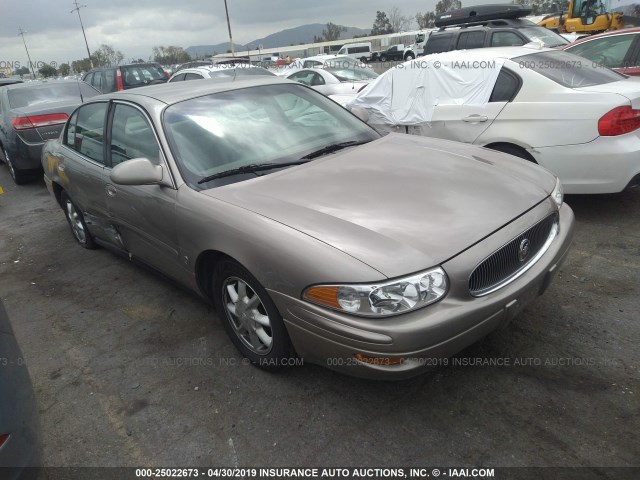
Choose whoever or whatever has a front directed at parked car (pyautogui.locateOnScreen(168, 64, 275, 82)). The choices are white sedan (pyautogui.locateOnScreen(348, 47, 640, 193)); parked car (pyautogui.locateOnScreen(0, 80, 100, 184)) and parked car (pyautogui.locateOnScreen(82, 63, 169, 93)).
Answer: the white sedan

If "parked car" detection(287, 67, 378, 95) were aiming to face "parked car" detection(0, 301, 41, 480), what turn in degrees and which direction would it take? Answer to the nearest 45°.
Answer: approximately 135° to its left

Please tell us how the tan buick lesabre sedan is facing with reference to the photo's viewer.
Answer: facing the viewer and to the right of the viewer

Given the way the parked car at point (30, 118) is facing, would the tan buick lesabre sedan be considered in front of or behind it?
behind

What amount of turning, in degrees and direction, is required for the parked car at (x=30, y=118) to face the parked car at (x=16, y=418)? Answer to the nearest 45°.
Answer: approximately 135° to its left

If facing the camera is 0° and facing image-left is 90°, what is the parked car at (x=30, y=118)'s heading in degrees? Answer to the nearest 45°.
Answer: approximately 135°

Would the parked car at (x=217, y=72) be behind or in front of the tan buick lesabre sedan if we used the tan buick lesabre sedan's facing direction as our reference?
behind

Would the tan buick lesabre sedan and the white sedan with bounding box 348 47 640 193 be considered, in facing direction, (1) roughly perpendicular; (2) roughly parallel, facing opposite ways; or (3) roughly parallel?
roughly parallel, facing opposite ways

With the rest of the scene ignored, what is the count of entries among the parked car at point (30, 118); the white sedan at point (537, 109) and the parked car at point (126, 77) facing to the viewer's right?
0

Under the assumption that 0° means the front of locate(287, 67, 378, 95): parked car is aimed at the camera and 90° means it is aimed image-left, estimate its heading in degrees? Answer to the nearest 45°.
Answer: approximately 135°

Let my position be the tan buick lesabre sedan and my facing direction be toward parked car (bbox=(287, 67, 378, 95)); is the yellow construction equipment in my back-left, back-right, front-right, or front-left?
front-right

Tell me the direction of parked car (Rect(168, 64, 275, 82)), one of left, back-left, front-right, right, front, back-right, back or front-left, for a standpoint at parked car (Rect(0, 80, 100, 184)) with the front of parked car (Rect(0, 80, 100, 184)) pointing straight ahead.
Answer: right

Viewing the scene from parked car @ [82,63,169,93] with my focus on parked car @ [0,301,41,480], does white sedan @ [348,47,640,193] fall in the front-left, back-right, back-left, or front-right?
front-left

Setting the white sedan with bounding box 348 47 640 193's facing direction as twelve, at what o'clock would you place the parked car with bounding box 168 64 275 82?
The parked car is roughly at 12 o'clock from the white sedan.

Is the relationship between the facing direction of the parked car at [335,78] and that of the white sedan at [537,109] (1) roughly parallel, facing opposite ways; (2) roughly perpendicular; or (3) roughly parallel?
roughly parallel

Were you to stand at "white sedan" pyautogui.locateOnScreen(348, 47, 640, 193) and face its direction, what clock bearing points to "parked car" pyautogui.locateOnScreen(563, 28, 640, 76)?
The parked car is roughly at 2 o'clock from the white sedan.

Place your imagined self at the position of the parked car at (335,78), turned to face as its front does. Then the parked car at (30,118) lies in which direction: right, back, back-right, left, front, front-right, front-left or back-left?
left

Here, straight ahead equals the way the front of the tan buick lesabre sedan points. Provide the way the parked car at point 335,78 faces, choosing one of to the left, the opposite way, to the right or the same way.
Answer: the opposite way

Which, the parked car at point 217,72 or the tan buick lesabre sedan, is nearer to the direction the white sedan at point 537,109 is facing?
the parked car

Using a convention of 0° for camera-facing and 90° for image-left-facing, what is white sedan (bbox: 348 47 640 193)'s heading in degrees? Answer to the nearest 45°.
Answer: approximately 135°
